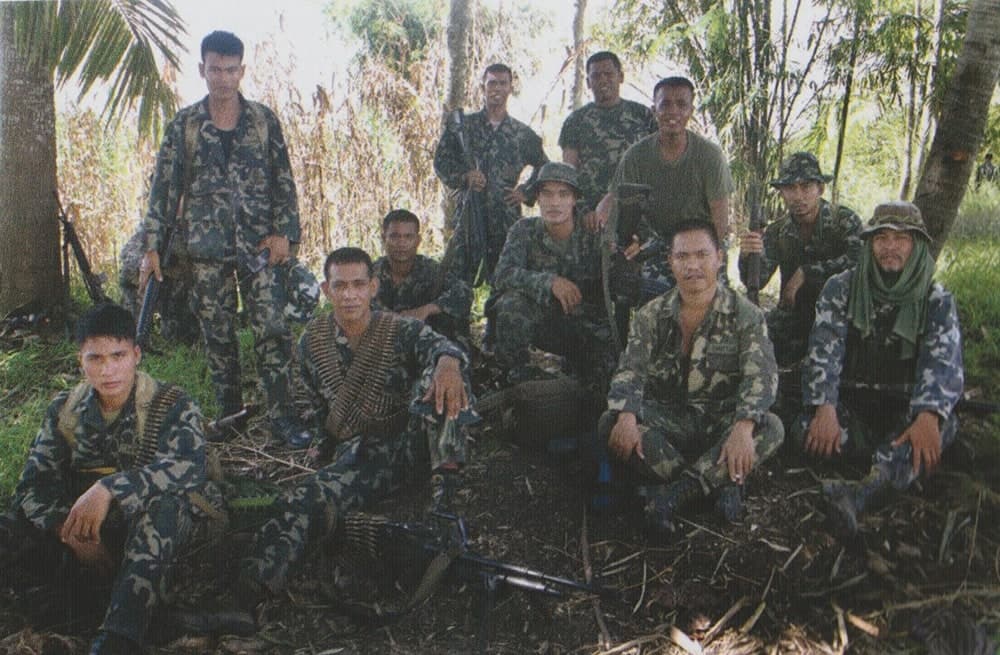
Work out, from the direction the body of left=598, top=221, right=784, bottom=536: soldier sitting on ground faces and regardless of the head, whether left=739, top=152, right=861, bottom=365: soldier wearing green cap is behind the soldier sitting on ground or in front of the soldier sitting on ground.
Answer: behind

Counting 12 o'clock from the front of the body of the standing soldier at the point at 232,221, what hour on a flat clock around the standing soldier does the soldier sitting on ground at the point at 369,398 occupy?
The soldier sitting on ground is roughly at 11 o'clock from the standing soldier.

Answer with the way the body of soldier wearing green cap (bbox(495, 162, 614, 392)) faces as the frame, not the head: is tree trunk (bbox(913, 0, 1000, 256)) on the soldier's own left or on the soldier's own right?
on the soldier's own left

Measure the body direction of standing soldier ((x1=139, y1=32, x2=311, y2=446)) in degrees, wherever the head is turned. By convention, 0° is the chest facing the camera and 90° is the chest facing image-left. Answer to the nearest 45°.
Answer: approximately 0°

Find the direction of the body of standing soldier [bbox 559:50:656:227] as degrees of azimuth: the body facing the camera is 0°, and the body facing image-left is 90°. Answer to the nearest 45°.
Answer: approximately 0°

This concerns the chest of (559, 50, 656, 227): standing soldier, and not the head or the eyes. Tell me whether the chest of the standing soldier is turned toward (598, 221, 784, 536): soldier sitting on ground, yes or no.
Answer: yes

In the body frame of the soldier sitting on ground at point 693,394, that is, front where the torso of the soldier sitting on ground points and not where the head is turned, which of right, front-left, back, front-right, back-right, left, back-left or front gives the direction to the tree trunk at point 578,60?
back

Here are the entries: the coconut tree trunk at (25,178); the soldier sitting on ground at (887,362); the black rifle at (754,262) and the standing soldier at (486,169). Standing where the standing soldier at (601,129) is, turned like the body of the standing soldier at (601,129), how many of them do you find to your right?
2

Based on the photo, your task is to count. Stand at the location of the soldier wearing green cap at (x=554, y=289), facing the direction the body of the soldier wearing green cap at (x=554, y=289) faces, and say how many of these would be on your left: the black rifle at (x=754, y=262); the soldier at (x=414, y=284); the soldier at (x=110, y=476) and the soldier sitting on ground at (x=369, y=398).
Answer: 1

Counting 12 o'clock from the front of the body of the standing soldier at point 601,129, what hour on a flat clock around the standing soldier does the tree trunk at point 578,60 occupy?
The tree trunk is roughly at 6 o'clock from the standing soldier.

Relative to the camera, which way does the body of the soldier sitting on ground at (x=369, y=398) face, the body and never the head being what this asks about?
toward the camera
